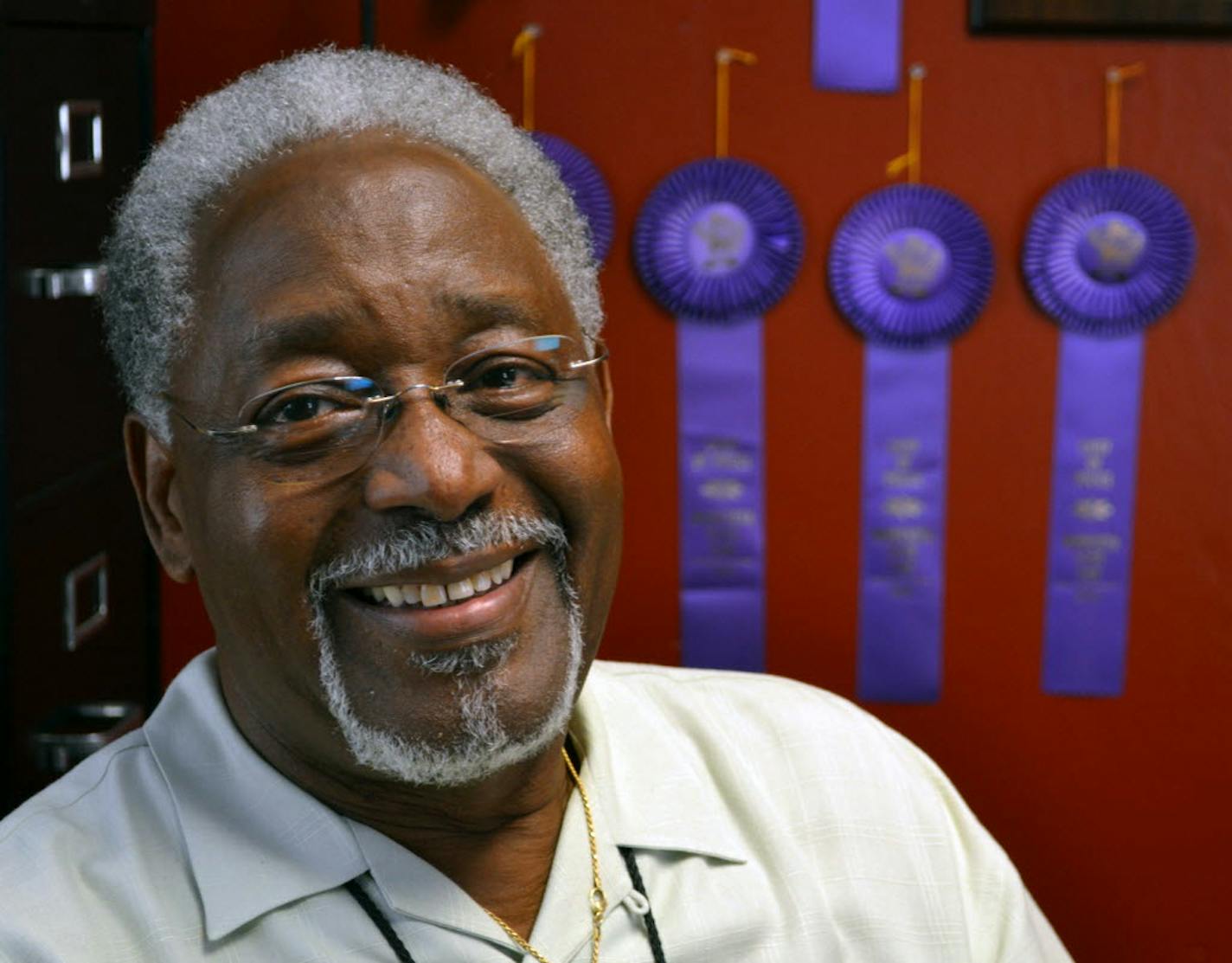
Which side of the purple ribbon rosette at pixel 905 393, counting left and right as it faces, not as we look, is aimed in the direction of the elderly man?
front

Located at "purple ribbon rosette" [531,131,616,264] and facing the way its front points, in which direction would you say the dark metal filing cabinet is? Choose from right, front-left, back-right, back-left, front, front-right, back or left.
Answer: front-right

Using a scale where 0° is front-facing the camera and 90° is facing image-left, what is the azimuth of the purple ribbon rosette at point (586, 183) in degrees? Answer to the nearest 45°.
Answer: approximately 0°

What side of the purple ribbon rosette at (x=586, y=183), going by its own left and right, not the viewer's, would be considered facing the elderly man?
front

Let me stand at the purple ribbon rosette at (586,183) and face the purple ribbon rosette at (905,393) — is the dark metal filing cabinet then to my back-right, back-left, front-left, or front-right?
back-right

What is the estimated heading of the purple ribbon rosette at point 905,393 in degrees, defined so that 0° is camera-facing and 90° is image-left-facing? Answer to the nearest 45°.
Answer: approximately 0°

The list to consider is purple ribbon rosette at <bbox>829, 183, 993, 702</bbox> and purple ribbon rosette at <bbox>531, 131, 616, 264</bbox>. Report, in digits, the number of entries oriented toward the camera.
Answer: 2

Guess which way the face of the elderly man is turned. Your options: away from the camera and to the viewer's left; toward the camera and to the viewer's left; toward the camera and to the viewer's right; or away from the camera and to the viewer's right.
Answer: toward the camera and to the viewer's right
